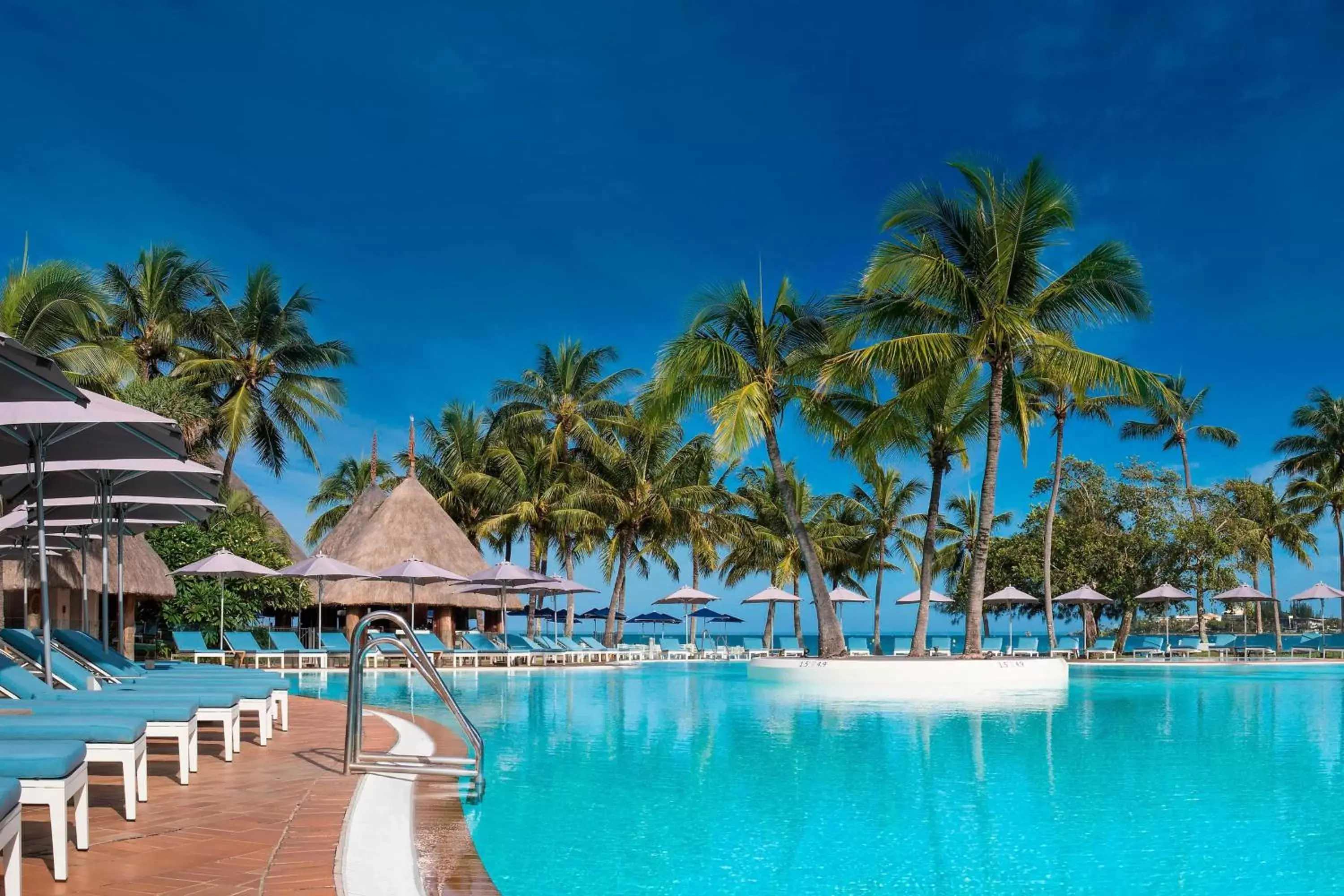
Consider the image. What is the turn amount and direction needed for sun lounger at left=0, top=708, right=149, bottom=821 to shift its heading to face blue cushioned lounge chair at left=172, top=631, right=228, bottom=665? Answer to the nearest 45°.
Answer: approximately 90° to its left

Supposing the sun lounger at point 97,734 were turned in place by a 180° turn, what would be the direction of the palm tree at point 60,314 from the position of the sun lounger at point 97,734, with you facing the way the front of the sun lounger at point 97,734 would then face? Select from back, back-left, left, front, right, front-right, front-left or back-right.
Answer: right

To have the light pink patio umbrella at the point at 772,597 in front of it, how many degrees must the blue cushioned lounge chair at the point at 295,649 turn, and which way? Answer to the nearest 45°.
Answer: approximately 90° to its left

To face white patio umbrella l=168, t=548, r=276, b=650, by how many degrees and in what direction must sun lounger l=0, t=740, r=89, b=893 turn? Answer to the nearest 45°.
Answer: approximately 90° to its left

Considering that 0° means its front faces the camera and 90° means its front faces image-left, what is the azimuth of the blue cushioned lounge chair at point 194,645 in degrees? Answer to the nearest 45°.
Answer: approximately 315°

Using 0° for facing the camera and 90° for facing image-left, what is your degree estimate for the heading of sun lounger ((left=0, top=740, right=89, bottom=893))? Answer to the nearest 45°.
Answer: approximately 270°

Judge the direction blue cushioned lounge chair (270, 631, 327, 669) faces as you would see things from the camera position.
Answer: facing the viewer and to the right of the viewer

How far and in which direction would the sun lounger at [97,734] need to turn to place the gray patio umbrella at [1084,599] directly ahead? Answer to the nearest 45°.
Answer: approximately 45° to its left

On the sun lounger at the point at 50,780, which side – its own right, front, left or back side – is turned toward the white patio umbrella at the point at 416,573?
left

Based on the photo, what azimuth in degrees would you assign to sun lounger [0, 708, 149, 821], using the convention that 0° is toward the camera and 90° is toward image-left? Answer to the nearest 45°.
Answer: approximately 270°

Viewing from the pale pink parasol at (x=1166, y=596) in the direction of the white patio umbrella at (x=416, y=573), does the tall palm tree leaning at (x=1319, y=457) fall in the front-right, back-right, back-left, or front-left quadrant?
back-right

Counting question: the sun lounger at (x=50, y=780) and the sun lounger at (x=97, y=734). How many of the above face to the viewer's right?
2
